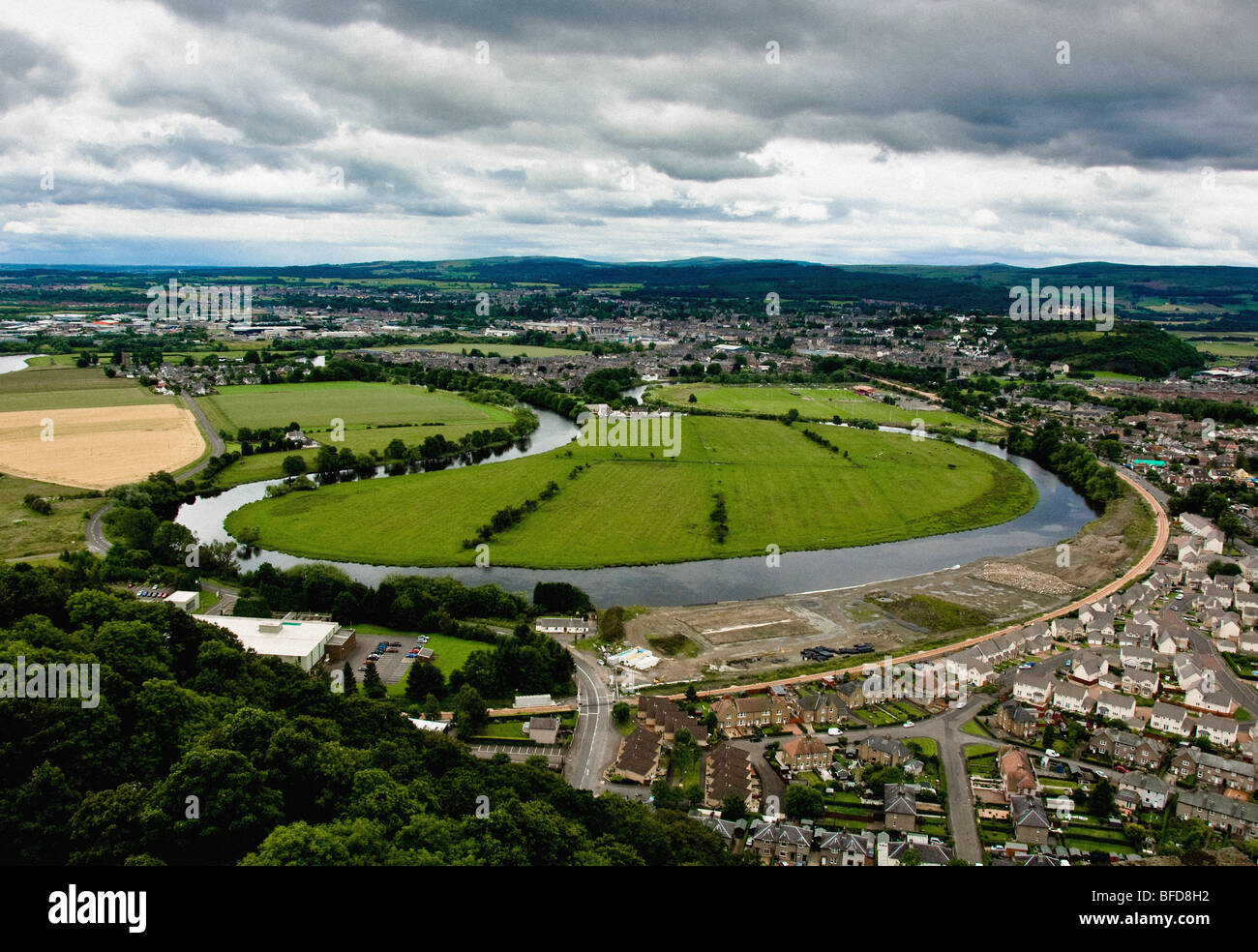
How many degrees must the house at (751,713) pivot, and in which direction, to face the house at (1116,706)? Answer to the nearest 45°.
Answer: approximately 90° to its left

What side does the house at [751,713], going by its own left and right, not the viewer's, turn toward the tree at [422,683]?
right

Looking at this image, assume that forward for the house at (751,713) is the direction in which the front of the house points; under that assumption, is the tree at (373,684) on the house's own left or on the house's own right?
on the house's own right

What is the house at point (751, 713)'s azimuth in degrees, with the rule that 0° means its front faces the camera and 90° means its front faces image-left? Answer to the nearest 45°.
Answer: approximately 0°

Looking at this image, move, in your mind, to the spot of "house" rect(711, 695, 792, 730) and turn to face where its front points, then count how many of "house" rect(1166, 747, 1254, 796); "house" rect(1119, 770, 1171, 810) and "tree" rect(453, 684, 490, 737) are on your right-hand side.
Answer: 1

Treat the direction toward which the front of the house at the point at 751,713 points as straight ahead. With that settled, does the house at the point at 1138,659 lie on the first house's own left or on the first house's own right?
on the first house's own left
